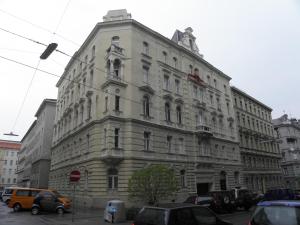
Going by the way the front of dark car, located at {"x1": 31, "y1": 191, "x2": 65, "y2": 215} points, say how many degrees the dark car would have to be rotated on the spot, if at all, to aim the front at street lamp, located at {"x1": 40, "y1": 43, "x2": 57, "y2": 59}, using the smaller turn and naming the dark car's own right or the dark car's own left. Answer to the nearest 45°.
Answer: approximately 90° to the dark car's own right

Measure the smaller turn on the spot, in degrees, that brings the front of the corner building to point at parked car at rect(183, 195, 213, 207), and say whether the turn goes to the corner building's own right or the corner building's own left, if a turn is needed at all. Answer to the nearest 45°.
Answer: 0° — it already faces it

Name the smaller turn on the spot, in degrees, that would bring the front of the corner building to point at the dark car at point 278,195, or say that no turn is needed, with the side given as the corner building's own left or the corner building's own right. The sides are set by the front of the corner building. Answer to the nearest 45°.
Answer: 0° — it already faces it

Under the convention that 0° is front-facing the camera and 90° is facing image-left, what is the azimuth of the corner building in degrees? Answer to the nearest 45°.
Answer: approximately 315°

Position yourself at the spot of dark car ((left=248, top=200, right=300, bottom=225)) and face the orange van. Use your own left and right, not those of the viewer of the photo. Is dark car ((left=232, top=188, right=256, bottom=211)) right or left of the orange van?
right

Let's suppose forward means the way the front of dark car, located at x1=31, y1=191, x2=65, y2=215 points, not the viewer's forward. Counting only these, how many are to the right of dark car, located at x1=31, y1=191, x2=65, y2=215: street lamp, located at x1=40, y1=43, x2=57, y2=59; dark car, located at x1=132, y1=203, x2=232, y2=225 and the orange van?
2

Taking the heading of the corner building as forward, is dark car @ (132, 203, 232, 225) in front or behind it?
in front

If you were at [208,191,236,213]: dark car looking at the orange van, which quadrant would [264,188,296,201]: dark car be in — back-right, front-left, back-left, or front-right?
back-right
